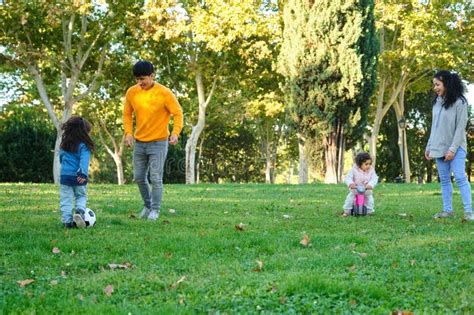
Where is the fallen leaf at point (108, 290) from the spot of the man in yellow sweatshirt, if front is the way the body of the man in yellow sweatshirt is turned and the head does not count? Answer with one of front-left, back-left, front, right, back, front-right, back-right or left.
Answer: front-left

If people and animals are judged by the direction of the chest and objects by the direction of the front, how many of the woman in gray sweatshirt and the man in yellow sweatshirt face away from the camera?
0

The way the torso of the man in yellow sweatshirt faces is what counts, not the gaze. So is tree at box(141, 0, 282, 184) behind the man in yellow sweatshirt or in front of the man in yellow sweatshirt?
behind

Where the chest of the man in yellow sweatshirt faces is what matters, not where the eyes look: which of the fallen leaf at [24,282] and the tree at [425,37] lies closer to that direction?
the fallen leaf

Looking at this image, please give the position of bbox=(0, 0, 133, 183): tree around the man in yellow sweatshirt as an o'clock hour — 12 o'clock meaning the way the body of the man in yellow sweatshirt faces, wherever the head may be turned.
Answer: The tree is roughly at 4 o'clock from the man in yellow sweatshirt.

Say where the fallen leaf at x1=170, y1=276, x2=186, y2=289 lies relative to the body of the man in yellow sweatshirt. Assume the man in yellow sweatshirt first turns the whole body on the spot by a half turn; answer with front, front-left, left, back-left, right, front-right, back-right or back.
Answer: back-right

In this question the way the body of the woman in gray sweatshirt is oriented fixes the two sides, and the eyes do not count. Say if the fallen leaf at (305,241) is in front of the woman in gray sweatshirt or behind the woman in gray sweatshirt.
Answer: in front

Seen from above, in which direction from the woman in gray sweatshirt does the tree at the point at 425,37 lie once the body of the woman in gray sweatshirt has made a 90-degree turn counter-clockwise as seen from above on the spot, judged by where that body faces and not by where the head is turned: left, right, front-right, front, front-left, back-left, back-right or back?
back-left

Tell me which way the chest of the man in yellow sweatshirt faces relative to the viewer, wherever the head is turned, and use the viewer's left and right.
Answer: facing the viewer and to the left of the viewer

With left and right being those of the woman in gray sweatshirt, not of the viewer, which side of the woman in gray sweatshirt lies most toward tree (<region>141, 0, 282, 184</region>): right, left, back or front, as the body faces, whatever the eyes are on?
right

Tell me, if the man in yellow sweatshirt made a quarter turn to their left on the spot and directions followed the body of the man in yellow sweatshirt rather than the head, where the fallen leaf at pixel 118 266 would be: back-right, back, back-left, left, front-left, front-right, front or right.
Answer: front-right

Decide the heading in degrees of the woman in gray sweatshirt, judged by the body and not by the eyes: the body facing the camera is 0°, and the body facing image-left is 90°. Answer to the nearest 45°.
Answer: approximately 45°

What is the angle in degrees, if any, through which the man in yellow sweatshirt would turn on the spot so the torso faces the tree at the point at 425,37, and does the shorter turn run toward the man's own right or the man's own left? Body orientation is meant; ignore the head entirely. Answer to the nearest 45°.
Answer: approximately 180°

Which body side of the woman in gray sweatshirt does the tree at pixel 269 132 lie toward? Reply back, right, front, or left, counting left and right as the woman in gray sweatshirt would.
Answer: right

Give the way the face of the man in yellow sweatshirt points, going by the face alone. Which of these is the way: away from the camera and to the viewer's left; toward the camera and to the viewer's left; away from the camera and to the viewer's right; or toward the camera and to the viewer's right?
toward the camera and to the viewer's left

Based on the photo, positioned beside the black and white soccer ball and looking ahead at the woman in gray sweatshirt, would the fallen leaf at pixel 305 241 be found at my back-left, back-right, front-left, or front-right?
front-right

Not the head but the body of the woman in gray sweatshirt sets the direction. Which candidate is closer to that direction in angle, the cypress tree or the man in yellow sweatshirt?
the man in yellow sweatshirt
